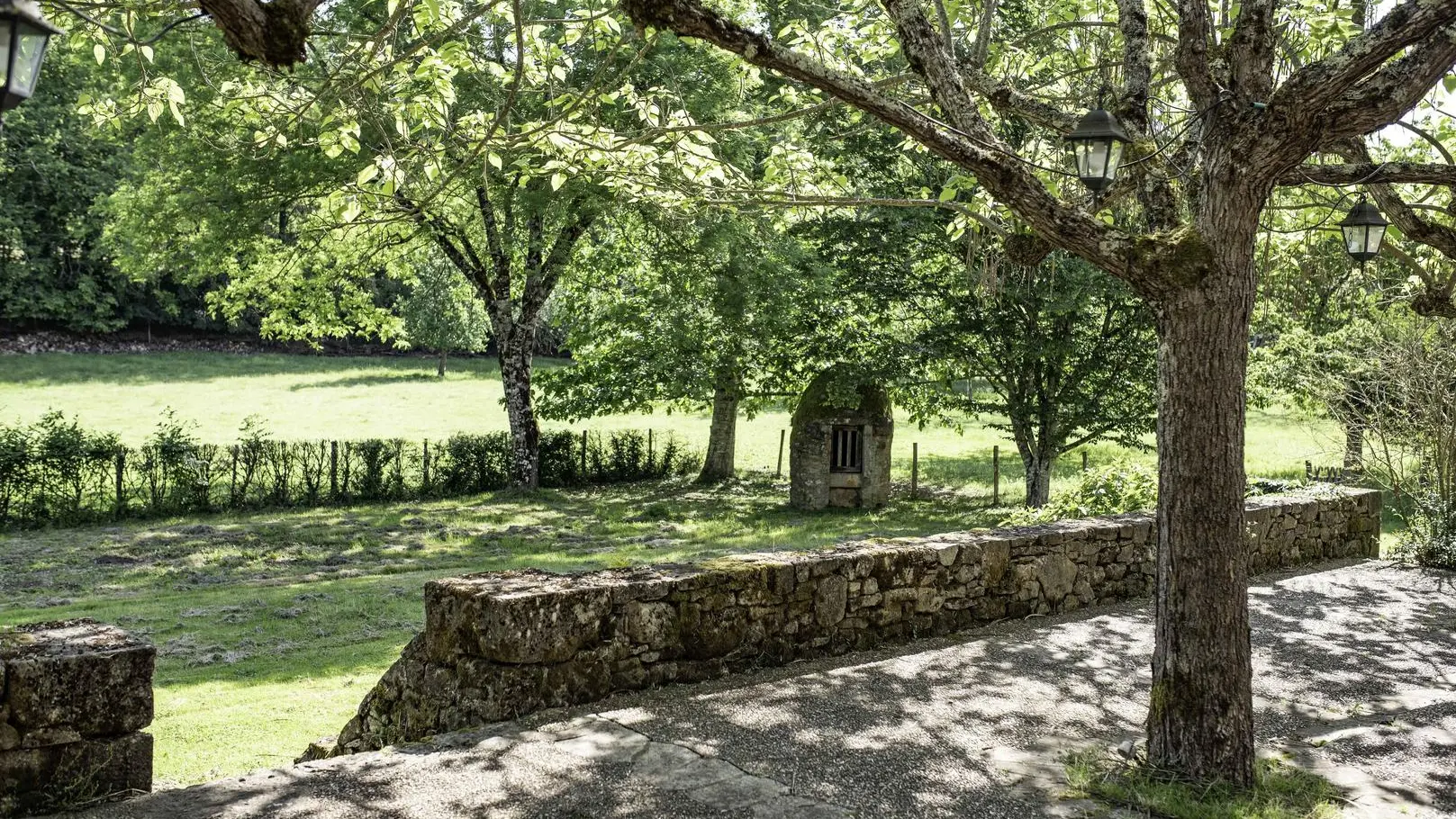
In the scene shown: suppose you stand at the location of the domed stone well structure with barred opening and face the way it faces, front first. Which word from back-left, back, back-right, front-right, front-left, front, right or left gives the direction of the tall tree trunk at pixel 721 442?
back-right

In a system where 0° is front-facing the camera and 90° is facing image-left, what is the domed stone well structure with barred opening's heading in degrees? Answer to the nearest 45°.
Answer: approximately 0°

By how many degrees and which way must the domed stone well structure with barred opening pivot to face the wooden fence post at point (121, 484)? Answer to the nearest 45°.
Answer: approximately 90° to its right

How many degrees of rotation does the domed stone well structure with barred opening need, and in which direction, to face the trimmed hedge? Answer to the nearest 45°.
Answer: approximately 90° to its right

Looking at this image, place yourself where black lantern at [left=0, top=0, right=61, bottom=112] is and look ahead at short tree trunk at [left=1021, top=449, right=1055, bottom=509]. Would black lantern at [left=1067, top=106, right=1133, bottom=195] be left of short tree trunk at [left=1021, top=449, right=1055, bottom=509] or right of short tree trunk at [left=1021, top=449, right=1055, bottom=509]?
right

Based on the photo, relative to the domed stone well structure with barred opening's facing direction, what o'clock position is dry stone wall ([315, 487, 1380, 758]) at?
The dry stone wall is roughly at 12 o'clock from the domed stone well structure with barred opening.

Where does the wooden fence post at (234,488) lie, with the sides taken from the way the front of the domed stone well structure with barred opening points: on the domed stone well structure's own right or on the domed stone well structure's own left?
on the domed stone well structure's own right

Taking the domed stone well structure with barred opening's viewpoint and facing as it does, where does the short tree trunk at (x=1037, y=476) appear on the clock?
The short tree trunk is roughly at 10 o'clock from the domed stone well structure with barred opening.

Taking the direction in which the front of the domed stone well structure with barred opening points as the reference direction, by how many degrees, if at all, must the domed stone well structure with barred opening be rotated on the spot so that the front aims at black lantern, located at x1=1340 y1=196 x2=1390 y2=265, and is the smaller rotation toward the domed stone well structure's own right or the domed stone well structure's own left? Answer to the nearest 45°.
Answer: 0° — it already faces it

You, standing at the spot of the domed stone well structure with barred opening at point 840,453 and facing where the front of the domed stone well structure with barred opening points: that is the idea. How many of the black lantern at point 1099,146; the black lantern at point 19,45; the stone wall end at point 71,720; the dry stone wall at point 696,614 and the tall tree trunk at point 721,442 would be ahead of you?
4
